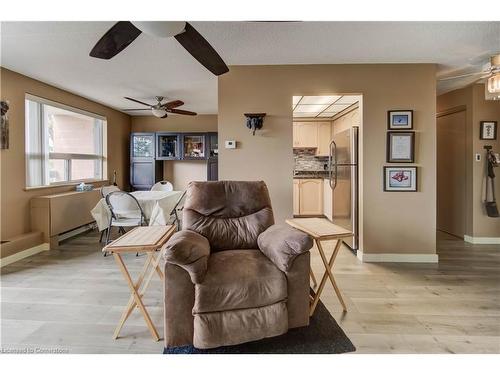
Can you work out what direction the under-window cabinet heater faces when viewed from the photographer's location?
facing the viewer and to the right of the viewer

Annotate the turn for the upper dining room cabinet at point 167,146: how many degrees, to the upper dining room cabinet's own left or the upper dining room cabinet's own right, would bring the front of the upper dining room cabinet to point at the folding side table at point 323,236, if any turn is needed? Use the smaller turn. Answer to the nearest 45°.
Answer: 0° — it already faces it

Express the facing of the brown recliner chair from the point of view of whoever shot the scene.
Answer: facing the viewer

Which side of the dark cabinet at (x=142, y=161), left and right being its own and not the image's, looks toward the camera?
front

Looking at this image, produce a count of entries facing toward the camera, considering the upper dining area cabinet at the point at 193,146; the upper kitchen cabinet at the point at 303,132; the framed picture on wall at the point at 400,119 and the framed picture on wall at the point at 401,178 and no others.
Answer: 4

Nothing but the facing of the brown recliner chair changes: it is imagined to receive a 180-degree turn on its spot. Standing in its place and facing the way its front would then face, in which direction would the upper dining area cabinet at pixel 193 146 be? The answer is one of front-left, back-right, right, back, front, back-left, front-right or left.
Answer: front

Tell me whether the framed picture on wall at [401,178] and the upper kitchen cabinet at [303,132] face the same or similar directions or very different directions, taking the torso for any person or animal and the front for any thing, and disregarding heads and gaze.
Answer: same or similar directions

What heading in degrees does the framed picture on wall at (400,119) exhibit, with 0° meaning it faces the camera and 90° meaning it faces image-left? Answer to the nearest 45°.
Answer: approximately 0°

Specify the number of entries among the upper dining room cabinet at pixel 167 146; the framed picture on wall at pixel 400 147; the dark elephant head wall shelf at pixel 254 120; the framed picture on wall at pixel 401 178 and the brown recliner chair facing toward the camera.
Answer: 5

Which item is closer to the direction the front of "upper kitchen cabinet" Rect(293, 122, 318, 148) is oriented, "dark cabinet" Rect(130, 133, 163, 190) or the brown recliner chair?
the brown recliner chair

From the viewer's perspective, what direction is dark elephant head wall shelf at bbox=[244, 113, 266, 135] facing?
toward the camera

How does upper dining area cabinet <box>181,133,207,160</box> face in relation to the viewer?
toward the camera

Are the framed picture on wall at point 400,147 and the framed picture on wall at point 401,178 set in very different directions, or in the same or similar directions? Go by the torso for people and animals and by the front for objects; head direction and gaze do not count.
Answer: same or similar directions
